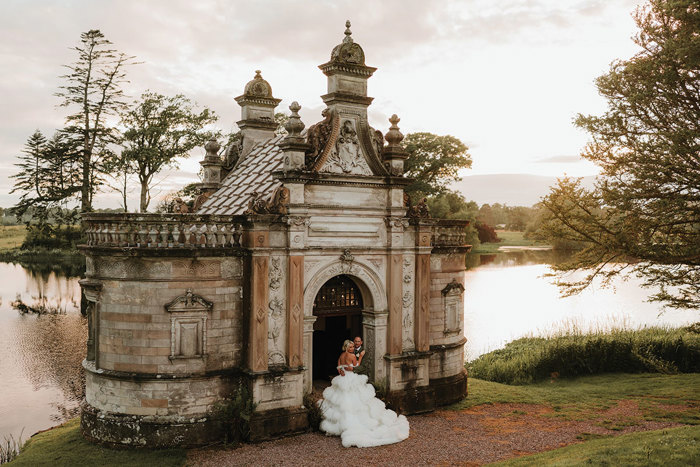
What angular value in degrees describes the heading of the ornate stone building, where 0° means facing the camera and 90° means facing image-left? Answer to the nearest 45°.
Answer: approximately 315°

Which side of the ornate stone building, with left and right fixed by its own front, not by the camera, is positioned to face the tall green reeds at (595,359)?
left

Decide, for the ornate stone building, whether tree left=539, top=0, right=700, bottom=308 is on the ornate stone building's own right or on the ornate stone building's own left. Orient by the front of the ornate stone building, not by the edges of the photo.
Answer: on the ornate stone building's own left

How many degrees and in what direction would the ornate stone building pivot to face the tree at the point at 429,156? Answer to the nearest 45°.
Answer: approximately 135° to its left

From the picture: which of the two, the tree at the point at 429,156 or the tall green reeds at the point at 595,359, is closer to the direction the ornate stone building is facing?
the tall green reeds

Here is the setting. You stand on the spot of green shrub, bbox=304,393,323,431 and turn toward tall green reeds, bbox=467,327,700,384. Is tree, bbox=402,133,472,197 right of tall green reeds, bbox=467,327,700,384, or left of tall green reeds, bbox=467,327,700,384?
left
